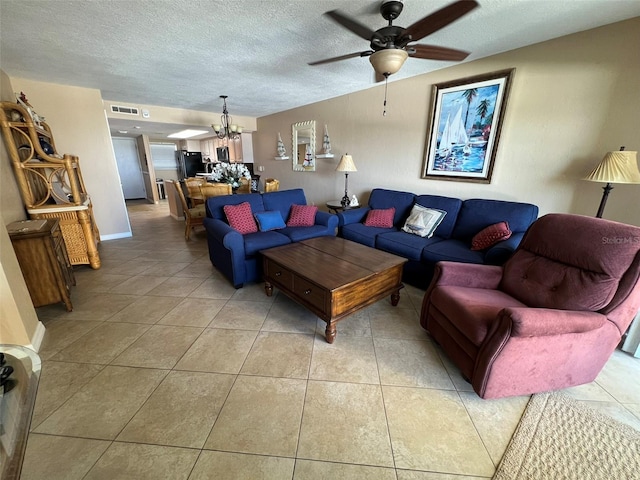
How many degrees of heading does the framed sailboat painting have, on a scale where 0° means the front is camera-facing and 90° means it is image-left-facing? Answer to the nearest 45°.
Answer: approximately 45°

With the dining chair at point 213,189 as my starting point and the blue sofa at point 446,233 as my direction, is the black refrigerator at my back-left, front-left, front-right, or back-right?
back-left

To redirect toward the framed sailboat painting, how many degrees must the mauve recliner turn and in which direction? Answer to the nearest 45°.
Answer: approximately 90° to its right

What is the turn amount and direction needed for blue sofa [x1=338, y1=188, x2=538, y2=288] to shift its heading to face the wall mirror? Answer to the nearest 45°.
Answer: approximately 90° to its right

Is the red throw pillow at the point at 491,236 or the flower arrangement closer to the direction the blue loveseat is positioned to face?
the red throw pillow

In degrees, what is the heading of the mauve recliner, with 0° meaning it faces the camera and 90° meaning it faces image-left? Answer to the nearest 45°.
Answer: approximately 45°

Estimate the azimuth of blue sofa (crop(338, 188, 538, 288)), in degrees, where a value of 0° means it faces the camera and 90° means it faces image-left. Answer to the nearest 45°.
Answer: approximately 45°

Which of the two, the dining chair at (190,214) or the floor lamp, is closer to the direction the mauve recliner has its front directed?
the dining chair

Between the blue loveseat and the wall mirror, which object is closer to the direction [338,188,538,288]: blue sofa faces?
the blue loveseat

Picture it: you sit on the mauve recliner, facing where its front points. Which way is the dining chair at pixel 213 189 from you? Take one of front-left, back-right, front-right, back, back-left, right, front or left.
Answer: front-right

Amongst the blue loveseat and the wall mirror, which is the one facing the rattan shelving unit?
the wall mirror
